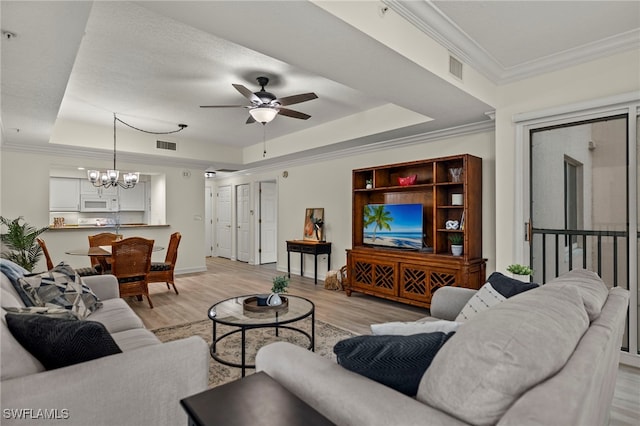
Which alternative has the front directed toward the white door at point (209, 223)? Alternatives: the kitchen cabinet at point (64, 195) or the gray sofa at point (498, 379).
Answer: the gray sofa

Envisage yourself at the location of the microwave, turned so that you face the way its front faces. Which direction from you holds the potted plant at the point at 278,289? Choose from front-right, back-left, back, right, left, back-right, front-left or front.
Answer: front

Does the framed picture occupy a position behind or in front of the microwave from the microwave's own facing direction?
in front

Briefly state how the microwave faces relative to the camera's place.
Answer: facing the viewer

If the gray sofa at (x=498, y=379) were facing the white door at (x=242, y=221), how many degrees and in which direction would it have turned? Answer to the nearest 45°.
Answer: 0° — it already faces it

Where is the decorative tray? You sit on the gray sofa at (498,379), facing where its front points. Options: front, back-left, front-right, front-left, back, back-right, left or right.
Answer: front

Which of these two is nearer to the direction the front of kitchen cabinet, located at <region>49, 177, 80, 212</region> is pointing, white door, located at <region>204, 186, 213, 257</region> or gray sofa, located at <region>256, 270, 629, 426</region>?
the gray sofa

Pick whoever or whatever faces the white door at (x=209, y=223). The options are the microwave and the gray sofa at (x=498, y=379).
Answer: the gray sofa

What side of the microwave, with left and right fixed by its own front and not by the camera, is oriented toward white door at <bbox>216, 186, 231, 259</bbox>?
left

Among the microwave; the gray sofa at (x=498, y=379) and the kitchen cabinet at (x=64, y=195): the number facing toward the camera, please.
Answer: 2

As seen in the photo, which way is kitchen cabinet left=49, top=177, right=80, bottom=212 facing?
toward the camera

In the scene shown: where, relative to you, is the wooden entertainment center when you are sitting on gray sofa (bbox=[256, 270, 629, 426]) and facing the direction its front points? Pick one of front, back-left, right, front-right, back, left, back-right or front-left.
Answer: front-right

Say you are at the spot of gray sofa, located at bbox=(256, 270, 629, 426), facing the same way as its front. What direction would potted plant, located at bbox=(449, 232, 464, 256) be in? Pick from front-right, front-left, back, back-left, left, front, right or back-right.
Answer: front-right

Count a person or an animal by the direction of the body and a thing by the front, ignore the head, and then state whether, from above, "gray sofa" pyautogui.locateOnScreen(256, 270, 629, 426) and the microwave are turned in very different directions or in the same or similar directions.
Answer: very different directions

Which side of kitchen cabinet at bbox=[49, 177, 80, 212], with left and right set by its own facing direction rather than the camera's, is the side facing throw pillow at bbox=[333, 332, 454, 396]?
front

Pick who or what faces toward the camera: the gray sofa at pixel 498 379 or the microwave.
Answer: the microwave

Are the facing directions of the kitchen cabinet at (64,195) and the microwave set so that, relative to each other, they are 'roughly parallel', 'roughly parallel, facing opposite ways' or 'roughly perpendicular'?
roughly parallel

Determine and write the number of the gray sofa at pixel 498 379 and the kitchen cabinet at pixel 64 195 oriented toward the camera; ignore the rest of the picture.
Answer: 1

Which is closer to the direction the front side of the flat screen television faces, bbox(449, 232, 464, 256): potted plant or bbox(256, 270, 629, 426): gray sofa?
the gray sofa

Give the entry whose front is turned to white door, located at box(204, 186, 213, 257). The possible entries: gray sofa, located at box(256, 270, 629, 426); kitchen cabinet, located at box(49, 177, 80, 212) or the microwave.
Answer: the gray sofa

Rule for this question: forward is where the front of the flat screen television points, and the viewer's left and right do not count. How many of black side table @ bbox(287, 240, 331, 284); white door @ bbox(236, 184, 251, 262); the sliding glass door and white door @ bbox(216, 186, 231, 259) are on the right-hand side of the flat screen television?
3

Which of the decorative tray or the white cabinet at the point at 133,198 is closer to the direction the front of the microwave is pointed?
the decorative tray

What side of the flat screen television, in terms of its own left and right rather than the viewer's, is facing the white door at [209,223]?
right
